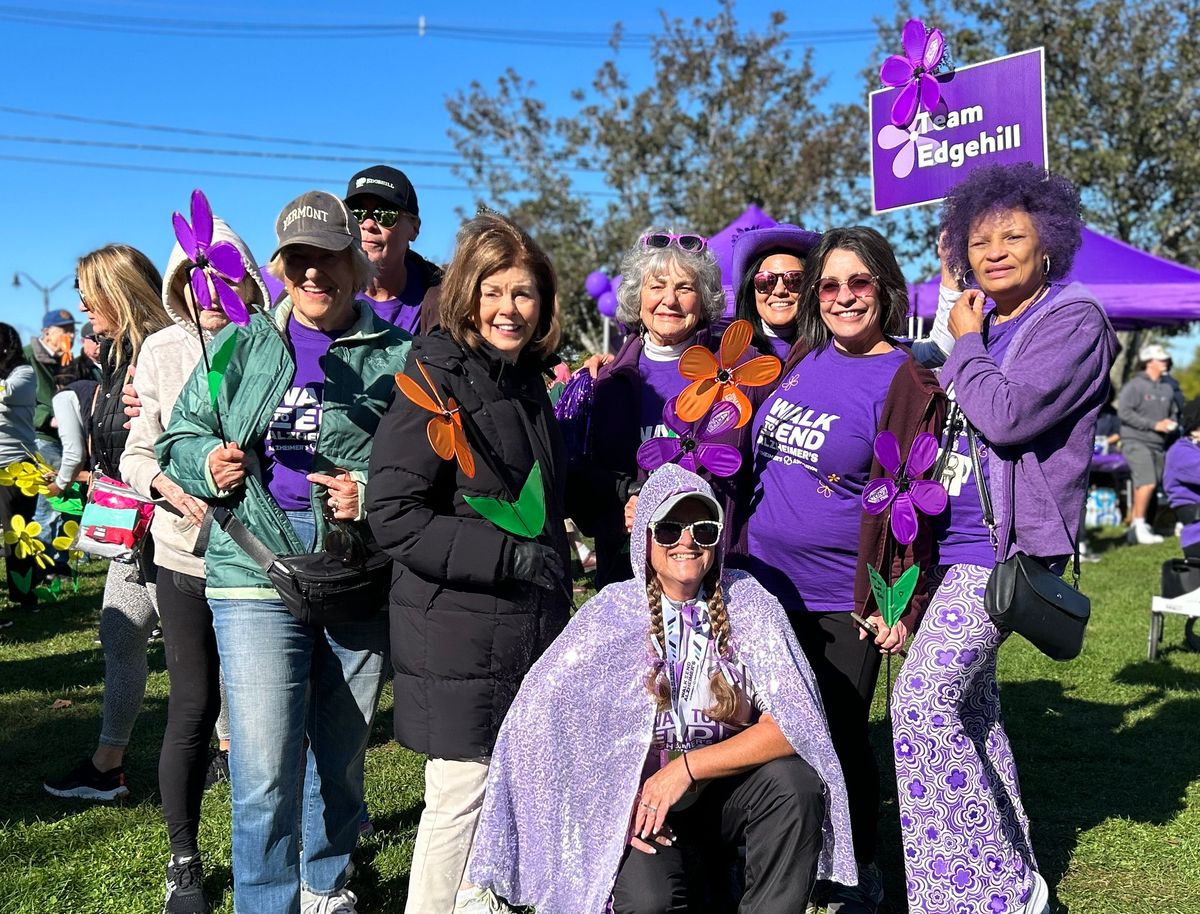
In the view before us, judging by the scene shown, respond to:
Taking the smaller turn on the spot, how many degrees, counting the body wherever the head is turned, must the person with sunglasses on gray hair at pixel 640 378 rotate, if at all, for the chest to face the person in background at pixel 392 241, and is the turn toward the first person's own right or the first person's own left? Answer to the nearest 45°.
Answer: approximately 135° to the first person's own right

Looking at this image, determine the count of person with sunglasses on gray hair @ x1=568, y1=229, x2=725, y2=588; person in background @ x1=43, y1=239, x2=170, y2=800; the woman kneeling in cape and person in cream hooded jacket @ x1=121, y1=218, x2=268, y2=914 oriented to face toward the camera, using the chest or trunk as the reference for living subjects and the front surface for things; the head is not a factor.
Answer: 3

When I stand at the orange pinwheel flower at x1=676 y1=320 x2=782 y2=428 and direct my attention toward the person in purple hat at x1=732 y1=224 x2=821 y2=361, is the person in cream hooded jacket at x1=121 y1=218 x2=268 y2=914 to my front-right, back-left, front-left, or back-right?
back-left

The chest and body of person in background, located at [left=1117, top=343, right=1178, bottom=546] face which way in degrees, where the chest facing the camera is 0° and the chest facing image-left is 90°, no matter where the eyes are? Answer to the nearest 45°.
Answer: approximately 315°
